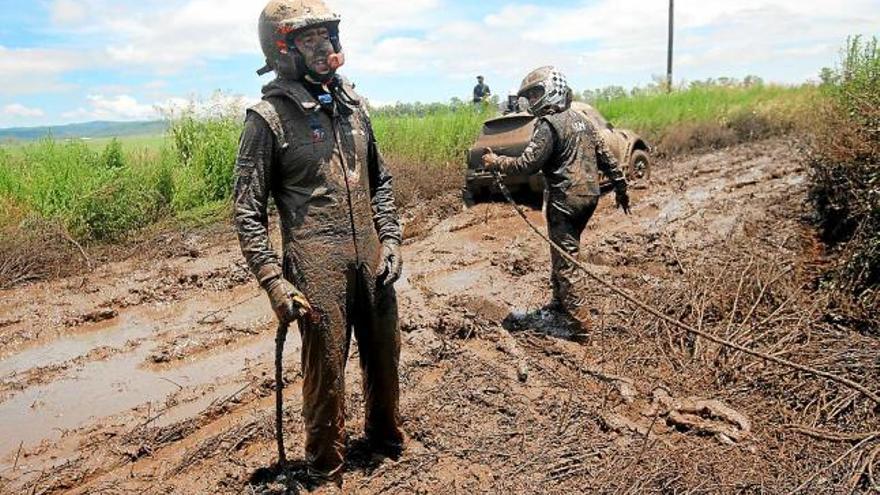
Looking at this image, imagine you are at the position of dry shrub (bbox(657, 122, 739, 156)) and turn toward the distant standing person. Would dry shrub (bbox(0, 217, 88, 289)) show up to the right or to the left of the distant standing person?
left

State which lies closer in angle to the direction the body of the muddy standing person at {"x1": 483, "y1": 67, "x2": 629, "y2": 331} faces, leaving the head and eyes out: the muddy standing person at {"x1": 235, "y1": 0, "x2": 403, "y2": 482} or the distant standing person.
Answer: the distant standing person

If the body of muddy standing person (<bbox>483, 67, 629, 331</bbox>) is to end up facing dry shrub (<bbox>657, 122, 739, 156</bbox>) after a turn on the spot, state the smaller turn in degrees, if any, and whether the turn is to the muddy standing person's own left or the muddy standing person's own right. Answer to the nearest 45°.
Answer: approximately 45° to the muddy standing person's own right

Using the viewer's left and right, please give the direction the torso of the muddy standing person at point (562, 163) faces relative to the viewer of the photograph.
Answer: facing away from the viewer and to the left of the viewer

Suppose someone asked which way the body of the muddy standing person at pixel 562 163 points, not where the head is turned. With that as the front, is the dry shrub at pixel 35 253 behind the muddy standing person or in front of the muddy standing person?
in front

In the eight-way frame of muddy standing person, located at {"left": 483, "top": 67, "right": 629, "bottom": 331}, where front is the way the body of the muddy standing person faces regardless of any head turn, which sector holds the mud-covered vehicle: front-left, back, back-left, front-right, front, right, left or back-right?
front-right

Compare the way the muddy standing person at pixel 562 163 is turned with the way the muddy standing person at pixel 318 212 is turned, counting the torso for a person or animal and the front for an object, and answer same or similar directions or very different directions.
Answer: very different directions

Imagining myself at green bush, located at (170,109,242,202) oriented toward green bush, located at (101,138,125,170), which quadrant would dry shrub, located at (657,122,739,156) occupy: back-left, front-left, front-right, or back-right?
back-right

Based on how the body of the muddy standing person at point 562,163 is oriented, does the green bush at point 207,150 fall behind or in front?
in front
